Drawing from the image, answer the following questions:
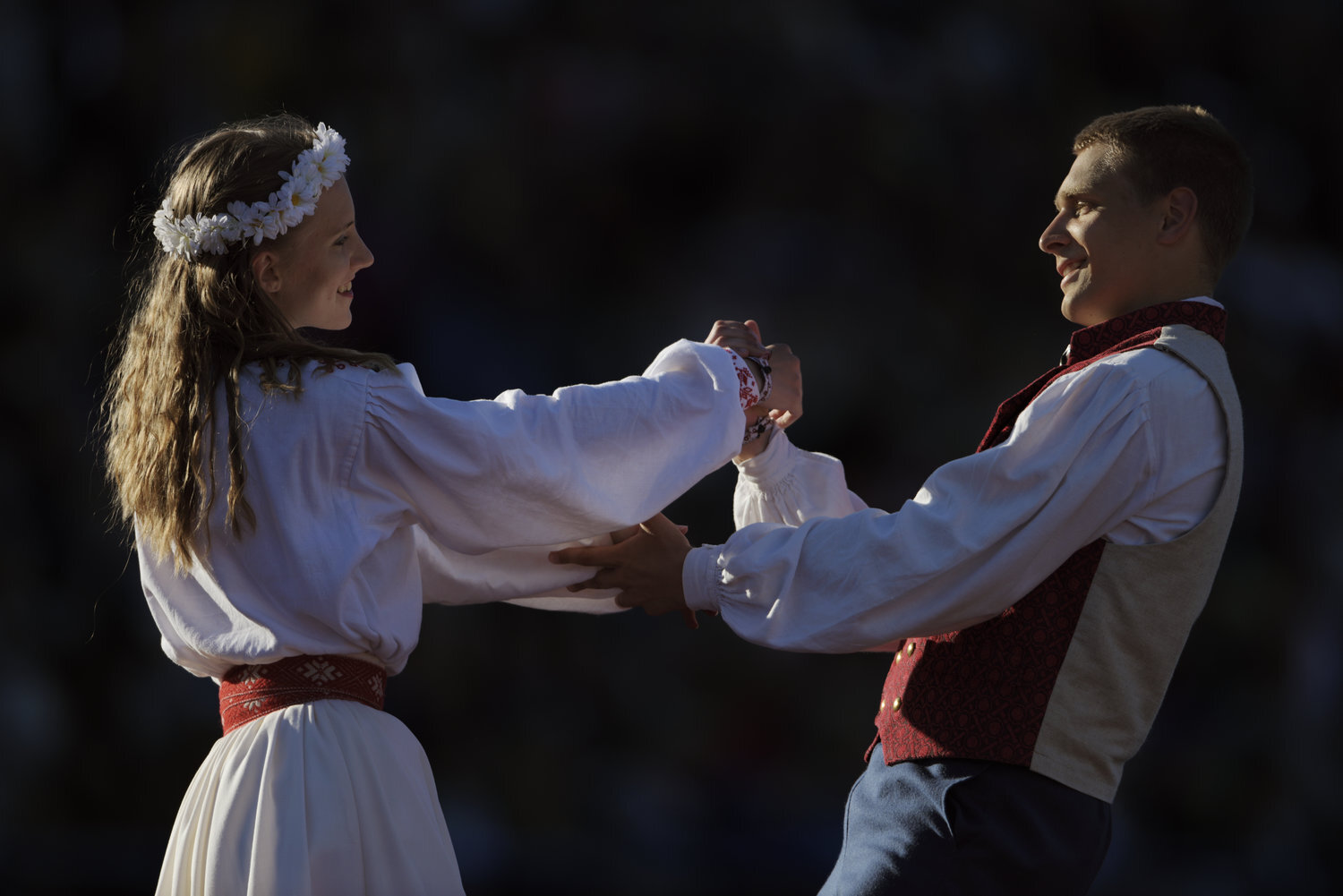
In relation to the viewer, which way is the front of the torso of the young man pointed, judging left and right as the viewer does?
facing to the left of the viewer

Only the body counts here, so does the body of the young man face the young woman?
yes

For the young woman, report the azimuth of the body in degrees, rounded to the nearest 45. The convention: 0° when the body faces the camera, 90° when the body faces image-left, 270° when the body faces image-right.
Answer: approximately 225°

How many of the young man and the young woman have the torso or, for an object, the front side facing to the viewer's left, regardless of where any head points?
1

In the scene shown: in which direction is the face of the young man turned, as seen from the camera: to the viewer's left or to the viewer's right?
to the viewer's left

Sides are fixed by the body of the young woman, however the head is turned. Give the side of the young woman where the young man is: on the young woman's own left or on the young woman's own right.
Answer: on the young woman's own right

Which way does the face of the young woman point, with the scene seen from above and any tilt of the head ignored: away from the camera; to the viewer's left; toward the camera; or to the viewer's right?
to the viewer's right
